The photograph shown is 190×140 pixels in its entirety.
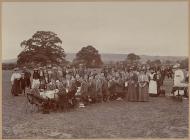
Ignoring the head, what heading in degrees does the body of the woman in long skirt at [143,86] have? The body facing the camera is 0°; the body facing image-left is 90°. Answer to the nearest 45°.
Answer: approximately 0°

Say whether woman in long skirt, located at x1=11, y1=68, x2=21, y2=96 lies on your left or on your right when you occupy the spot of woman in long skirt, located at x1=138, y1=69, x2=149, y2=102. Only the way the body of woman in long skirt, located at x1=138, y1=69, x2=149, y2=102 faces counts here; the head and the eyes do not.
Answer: on your right
